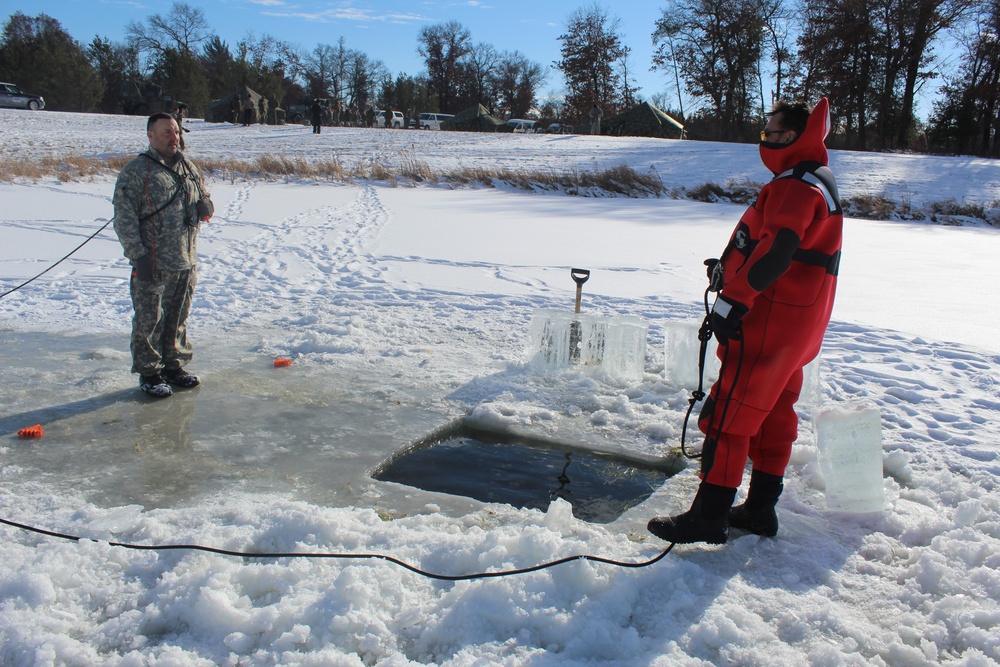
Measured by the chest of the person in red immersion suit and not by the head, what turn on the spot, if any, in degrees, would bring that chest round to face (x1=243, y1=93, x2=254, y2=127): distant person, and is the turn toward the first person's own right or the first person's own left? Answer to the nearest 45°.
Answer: approximately 45° to the first person's own right

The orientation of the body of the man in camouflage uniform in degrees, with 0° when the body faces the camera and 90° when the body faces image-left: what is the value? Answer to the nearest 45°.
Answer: approximately 315°

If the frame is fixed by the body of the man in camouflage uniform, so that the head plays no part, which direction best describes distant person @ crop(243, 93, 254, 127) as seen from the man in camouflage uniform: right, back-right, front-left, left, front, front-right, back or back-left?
back-left

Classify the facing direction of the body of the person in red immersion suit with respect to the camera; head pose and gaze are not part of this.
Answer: to the viewer's left

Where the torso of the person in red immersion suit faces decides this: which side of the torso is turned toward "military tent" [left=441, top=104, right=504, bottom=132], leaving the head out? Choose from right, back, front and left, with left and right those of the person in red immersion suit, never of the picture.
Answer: right

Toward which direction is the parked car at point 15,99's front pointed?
to the viewer's right

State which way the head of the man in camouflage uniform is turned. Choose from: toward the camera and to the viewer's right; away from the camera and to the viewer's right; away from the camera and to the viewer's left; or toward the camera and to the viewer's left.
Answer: toward the camera and to the viewer's right

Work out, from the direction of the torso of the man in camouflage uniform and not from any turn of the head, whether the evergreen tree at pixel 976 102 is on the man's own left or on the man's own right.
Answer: on the man's own left

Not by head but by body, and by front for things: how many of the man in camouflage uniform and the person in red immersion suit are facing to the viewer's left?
1

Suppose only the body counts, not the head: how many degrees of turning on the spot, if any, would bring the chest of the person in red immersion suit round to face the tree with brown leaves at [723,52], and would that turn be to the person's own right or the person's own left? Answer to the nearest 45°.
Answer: approximately 90° to the person's own right

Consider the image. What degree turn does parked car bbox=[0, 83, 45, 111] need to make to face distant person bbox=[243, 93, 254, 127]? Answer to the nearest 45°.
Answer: approximately 45° to its right

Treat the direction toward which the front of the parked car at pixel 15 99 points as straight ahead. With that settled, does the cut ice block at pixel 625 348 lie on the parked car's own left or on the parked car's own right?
on the parked car's own right
